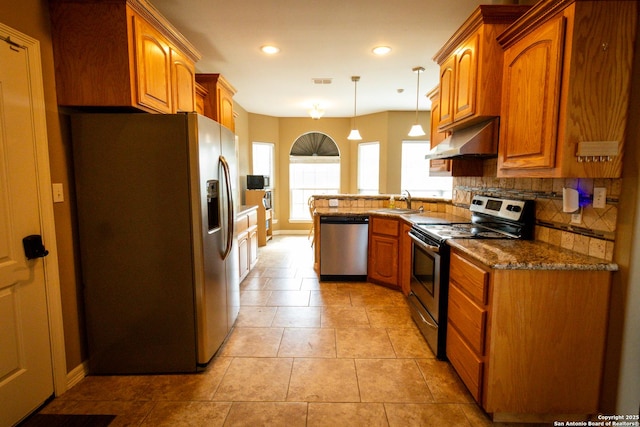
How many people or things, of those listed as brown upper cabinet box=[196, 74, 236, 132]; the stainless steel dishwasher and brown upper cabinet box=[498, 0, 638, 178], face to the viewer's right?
1

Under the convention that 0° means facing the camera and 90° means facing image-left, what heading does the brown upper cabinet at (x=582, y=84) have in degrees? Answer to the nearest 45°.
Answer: approximately 45°

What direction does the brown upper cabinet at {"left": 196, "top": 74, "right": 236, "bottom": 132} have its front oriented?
to the viewer's right

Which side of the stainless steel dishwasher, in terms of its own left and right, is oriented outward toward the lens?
front

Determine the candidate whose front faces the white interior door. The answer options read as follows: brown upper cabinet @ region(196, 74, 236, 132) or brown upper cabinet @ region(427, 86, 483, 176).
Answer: brown upper cabinet @ region(427, 86, 483, 176)

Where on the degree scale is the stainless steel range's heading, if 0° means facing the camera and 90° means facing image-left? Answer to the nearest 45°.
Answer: approximately 45°

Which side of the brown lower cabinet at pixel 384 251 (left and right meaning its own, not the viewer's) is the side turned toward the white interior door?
front

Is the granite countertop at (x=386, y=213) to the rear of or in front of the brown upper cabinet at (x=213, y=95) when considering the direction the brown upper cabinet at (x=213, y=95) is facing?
in front

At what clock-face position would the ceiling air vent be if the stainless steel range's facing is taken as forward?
The ceiling air vent is roughly at 3 o'clock from the stainless steel range.

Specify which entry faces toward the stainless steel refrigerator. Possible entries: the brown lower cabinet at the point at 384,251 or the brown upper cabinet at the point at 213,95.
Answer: the brown lower cabinet

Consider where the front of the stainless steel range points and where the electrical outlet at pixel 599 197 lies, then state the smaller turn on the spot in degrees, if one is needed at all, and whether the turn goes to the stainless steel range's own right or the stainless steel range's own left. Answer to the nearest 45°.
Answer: approximately 90° to the stainless steel range's own left

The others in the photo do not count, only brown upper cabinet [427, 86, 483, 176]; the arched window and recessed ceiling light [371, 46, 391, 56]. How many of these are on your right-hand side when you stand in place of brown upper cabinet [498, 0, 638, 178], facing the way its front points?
3

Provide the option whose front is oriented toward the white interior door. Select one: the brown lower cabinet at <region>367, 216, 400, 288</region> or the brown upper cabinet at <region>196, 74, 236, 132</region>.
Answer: the brown lower cabinet

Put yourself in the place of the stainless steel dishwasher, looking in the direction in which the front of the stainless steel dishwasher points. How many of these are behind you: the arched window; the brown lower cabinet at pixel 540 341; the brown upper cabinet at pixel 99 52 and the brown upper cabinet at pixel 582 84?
1

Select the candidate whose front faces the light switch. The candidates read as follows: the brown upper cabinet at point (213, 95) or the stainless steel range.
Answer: the stainless steel range
